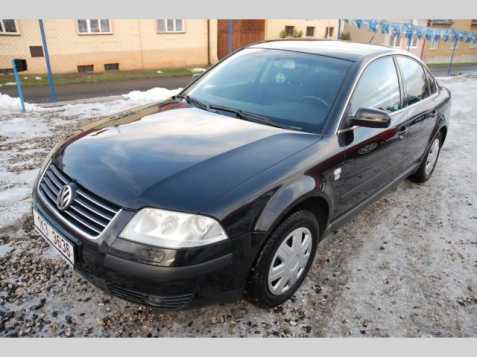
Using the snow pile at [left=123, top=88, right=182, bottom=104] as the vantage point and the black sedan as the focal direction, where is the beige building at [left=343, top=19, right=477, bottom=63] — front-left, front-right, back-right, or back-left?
back-left

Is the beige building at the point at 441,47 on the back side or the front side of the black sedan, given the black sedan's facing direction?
on the back side

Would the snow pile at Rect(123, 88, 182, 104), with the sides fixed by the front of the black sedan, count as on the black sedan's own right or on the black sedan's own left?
on the black sedan's own right

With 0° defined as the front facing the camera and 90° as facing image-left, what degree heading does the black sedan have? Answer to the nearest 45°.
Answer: approximately 45°

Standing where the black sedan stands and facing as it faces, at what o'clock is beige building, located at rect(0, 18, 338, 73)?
The beige building is roughly at 4 o'clock from the black sedan.

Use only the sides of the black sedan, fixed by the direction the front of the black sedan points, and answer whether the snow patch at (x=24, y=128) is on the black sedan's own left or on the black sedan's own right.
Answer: on the black sedan's own right

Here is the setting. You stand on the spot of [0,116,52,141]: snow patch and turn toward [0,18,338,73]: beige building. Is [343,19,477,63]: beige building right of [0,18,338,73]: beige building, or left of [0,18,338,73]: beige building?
right
